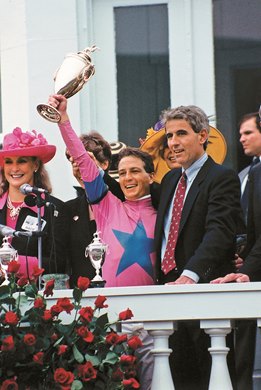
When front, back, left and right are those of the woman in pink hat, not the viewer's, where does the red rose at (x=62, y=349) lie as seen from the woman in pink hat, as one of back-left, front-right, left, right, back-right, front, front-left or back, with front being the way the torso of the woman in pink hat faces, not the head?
front-left

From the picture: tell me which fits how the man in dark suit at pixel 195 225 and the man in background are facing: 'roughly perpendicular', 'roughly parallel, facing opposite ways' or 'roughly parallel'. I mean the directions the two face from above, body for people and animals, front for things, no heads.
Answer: roughly parallel

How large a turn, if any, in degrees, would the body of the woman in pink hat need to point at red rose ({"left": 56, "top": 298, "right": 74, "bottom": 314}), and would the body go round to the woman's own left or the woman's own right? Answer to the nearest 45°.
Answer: approximately 45° to the woman's own left

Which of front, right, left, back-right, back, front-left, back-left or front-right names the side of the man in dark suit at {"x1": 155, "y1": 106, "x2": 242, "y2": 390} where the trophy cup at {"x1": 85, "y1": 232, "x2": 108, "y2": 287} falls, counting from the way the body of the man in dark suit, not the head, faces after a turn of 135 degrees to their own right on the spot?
left

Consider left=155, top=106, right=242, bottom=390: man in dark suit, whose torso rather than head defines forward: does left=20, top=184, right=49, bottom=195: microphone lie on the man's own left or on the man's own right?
on the man's own right

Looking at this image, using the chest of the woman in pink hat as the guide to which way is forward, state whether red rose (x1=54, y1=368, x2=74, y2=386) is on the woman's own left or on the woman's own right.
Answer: on the woman's own left

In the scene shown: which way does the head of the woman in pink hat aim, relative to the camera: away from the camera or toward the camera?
toward the camera
